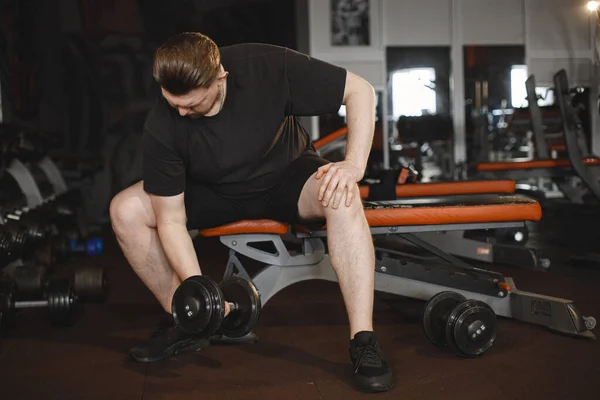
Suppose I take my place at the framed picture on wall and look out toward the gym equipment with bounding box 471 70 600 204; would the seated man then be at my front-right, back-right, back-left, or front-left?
front-right

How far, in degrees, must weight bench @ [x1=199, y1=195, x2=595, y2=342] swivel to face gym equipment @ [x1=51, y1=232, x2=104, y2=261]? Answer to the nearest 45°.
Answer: approximately 45° to its right

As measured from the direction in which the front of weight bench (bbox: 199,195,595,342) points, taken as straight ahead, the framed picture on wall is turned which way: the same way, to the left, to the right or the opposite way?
to the left

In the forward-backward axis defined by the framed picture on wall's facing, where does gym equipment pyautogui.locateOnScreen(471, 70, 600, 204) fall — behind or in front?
in front

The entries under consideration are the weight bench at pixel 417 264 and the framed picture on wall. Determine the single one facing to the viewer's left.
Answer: the weight bench

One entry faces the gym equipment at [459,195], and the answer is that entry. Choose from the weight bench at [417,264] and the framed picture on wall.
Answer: the framed picture on wall

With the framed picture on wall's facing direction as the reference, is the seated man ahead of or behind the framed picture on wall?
ahead

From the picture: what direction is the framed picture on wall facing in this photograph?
toward the camera

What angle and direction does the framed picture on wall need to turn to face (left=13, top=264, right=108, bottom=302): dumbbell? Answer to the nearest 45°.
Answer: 0° — it already faces it

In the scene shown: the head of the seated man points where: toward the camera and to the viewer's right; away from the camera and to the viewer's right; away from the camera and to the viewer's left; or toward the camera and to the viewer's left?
toward the camera and to the viewer's left

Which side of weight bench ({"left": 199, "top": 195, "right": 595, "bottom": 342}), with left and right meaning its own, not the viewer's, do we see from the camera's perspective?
left

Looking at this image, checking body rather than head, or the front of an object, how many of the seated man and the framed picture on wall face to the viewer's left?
0

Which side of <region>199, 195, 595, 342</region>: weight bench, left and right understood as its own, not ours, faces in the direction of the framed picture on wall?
right

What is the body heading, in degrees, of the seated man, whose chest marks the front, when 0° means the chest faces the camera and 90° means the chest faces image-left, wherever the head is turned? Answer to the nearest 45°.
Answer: approximately 0°
